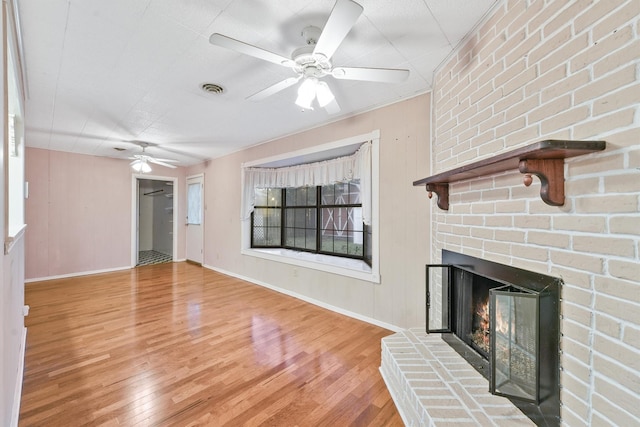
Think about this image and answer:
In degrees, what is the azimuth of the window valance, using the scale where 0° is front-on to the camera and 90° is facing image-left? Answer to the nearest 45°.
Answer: approximately 45°

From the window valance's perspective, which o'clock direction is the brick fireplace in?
The brick fireplace is roughly at 10 o'clock from the window valance.

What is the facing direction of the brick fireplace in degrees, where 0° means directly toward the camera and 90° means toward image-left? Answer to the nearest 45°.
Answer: approximately 45°
